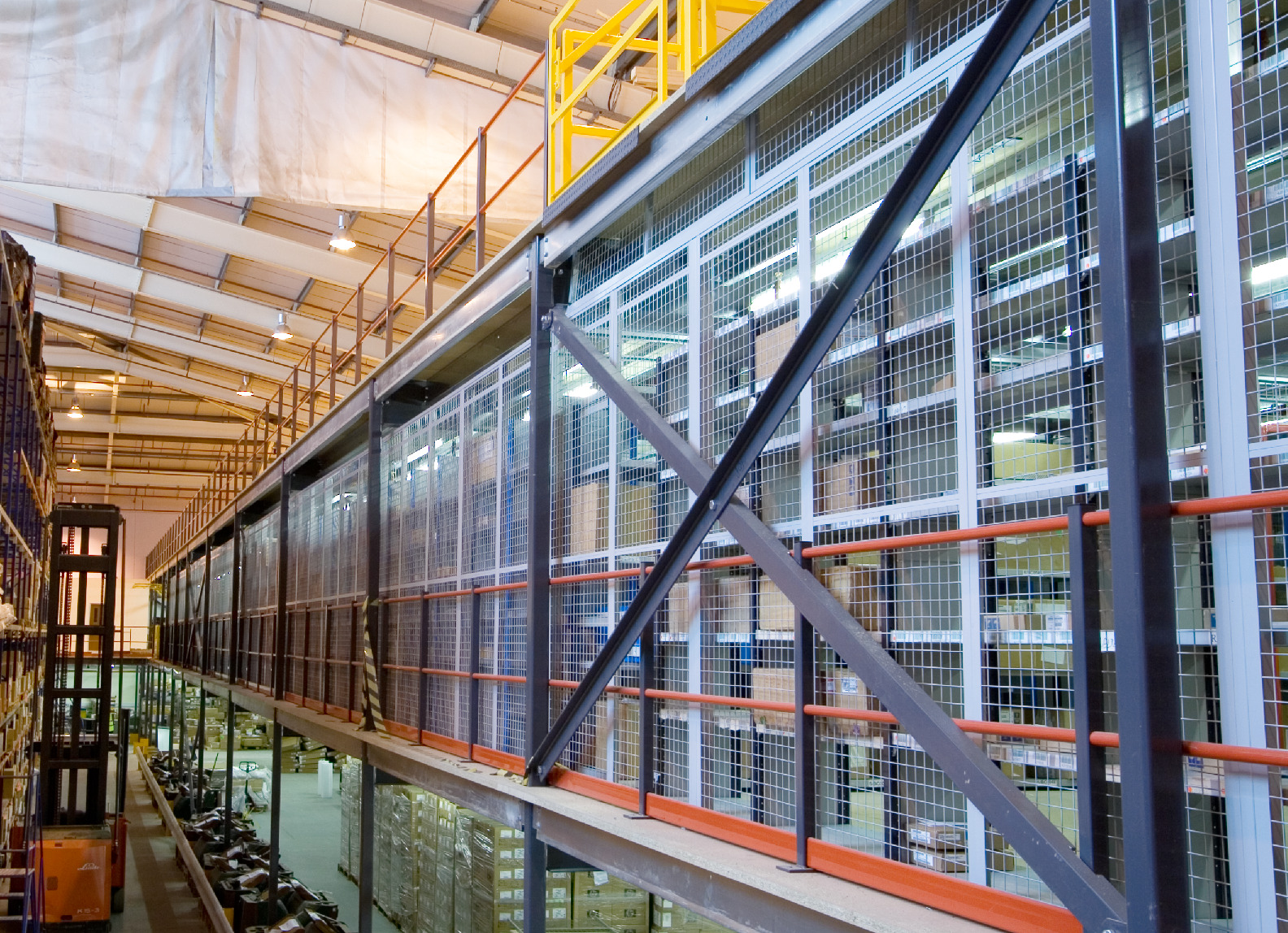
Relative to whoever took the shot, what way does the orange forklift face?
facing away from the viewer
